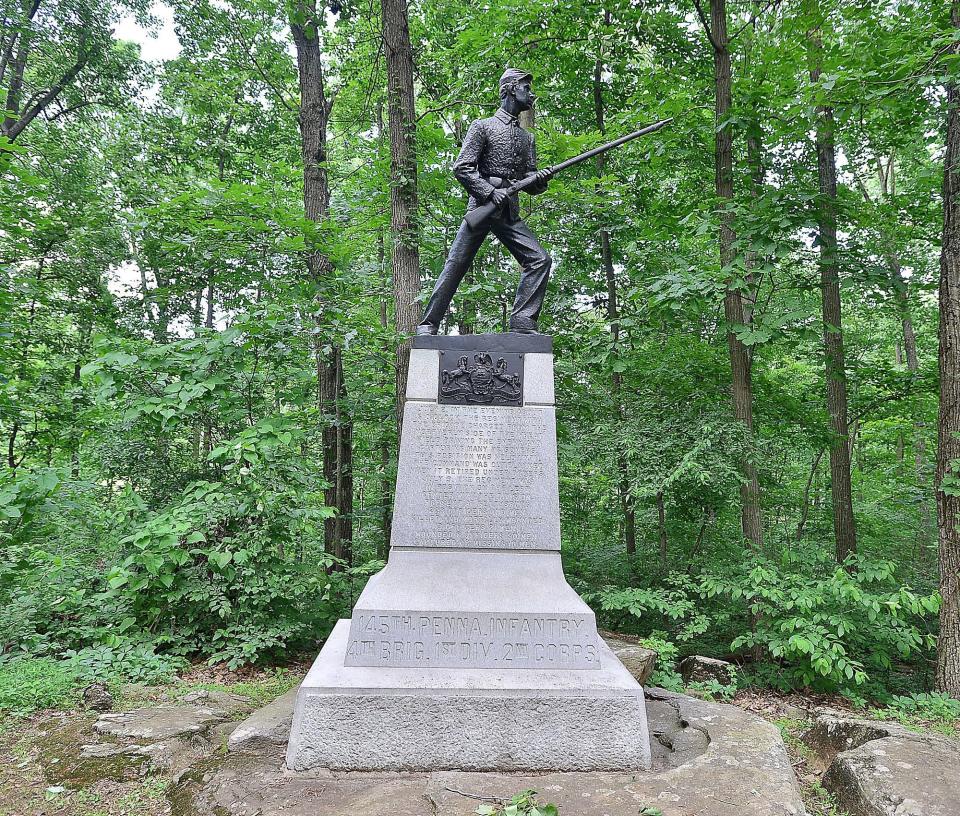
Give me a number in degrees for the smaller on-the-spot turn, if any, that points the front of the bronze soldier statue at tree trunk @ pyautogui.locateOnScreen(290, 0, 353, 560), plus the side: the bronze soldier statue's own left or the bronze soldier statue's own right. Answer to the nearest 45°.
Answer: approximately 180°

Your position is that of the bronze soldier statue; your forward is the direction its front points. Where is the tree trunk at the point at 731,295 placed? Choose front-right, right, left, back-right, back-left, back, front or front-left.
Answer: left

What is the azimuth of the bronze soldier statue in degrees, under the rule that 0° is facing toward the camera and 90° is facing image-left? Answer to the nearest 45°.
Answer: approximately 315°

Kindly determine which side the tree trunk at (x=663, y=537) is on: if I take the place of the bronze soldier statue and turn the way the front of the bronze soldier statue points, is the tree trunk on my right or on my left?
on my left

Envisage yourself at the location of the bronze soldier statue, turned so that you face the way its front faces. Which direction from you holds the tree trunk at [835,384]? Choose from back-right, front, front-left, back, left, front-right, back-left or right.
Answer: left

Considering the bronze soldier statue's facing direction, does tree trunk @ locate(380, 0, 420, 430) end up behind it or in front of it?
behind
